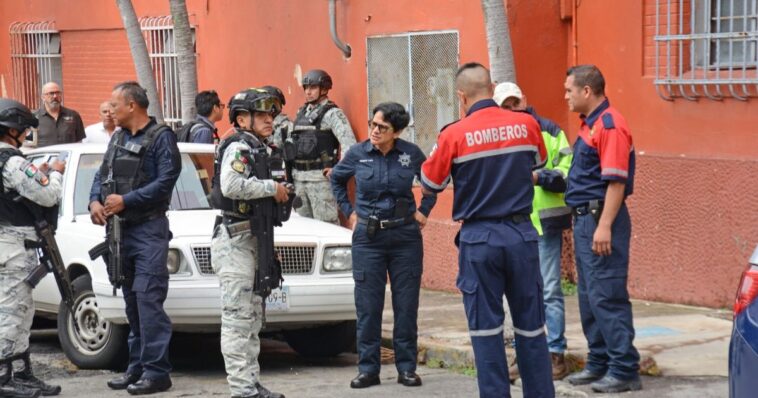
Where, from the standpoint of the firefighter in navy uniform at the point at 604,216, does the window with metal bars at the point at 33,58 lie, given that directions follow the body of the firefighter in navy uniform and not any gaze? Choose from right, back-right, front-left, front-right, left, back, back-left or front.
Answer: front-right

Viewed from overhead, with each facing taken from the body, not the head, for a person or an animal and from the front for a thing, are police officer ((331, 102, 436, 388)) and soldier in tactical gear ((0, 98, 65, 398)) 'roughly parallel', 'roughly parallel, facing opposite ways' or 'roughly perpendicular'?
roughly perpendicular

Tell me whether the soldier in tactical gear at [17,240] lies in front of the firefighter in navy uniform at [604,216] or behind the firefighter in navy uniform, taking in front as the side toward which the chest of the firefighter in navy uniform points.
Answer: in front

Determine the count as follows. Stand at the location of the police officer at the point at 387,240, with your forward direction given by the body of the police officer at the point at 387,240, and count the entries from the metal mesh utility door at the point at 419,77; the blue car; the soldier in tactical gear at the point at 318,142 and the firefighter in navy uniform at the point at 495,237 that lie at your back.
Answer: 2

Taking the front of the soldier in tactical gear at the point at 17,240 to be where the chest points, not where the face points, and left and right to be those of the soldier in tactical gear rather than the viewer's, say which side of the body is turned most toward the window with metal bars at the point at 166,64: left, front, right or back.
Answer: left

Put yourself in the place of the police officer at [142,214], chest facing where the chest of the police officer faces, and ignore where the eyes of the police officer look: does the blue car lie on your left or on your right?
on your left

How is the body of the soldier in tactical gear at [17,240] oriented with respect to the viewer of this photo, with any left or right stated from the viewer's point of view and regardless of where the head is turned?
facing to the right of the viewer

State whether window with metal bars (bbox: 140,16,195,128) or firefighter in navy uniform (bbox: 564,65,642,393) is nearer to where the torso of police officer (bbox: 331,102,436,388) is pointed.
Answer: the firefighter in navy uniform

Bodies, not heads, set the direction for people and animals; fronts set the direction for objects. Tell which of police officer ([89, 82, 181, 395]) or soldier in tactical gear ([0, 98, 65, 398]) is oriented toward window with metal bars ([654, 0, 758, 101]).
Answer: the soldier in tactical gear

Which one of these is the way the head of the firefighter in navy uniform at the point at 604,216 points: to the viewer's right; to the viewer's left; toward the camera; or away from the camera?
to the viewer's left
